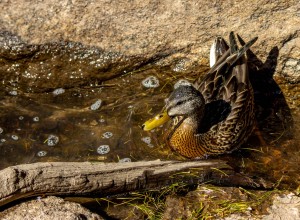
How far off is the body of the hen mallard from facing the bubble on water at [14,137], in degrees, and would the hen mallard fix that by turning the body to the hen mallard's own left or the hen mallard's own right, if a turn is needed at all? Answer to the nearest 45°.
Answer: approximately 45° to the hen mallard's own right

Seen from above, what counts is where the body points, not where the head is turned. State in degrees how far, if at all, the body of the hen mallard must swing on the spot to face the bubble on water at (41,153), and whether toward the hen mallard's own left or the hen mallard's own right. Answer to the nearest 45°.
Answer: approximately 45° to the hen mallard's own right

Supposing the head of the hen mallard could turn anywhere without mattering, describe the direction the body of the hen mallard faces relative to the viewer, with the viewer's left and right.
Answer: facing the viewer and to the left of the viewer

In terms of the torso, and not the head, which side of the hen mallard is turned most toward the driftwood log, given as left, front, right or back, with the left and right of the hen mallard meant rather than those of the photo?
front

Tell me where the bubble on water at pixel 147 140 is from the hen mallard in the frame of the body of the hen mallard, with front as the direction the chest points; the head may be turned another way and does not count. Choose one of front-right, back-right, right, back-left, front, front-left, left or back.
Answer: front-right

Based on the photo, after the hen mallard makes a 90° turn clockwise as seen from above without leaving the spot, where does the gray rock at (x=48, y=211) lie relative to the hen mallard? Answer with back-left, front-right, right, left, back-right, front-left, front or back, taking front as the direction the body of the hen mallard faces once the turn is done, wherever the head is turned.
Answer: left

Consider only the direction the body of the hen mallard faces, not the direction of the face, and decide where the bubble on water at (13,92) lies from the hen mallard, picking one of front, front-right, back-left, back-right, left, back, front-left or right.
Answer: front-right

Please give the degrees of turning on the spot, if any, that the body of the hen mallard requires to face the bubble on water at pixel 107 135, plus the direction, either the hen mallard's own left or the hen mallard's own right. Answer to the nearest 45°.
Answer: approximately 45° to the hen mallard's own right

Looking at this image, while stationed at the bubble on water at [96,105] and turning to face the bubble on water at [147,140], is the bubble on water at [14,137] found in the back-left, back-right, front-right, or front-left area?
back-right

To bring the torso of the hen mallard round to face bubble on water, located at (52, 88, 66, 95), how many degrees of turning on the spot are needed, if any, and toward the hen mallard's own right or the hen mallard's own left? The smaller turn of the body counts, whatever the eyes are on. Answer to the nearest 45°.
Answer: approximately 45° to the hen mallard's own right
